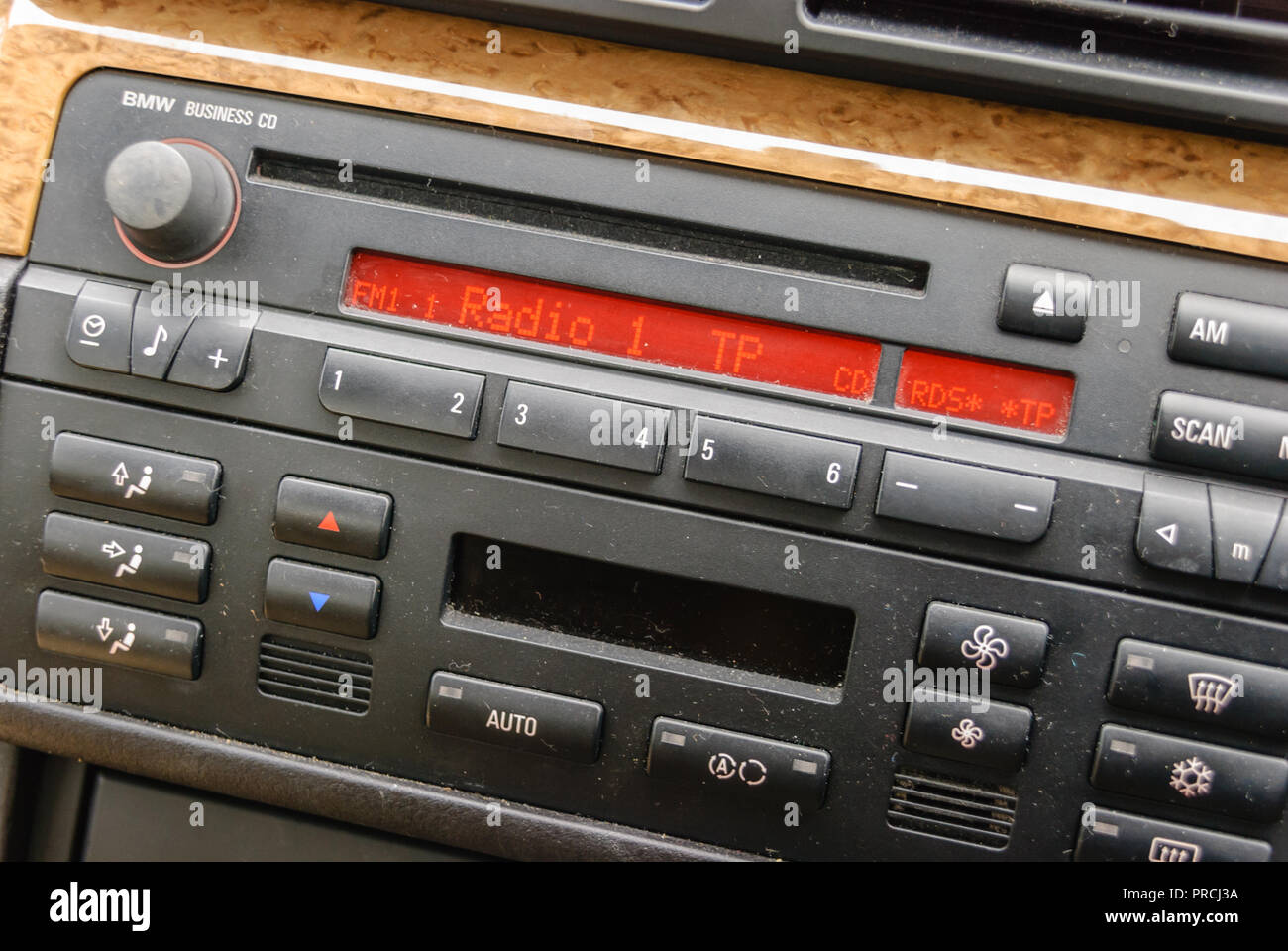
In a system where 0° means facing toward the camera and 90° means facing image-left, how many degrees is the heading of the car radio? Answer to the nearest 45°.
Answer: approximately 0°
